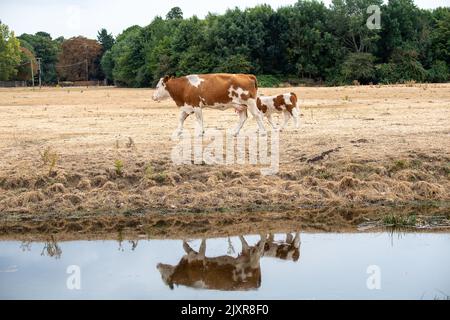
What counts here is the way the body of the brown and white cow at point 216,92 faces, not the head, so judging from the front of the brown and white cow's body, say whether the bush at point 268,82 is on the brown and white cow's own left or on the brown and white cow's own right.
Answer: on the brown and white cow's own right

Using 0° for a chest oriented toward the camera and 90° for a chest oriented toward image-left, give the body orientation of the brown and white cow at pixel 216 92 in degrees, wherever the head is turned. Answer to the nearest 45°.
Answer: approximately 90°

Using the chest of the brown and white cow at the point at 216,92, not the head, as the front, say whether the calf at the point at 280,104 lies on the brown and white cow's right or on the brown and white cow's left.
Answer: on the brown and white cow's right

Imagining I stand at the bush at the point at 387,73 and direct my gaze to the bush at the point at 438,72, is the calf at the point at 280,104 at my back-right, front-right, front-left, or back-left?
back-right
